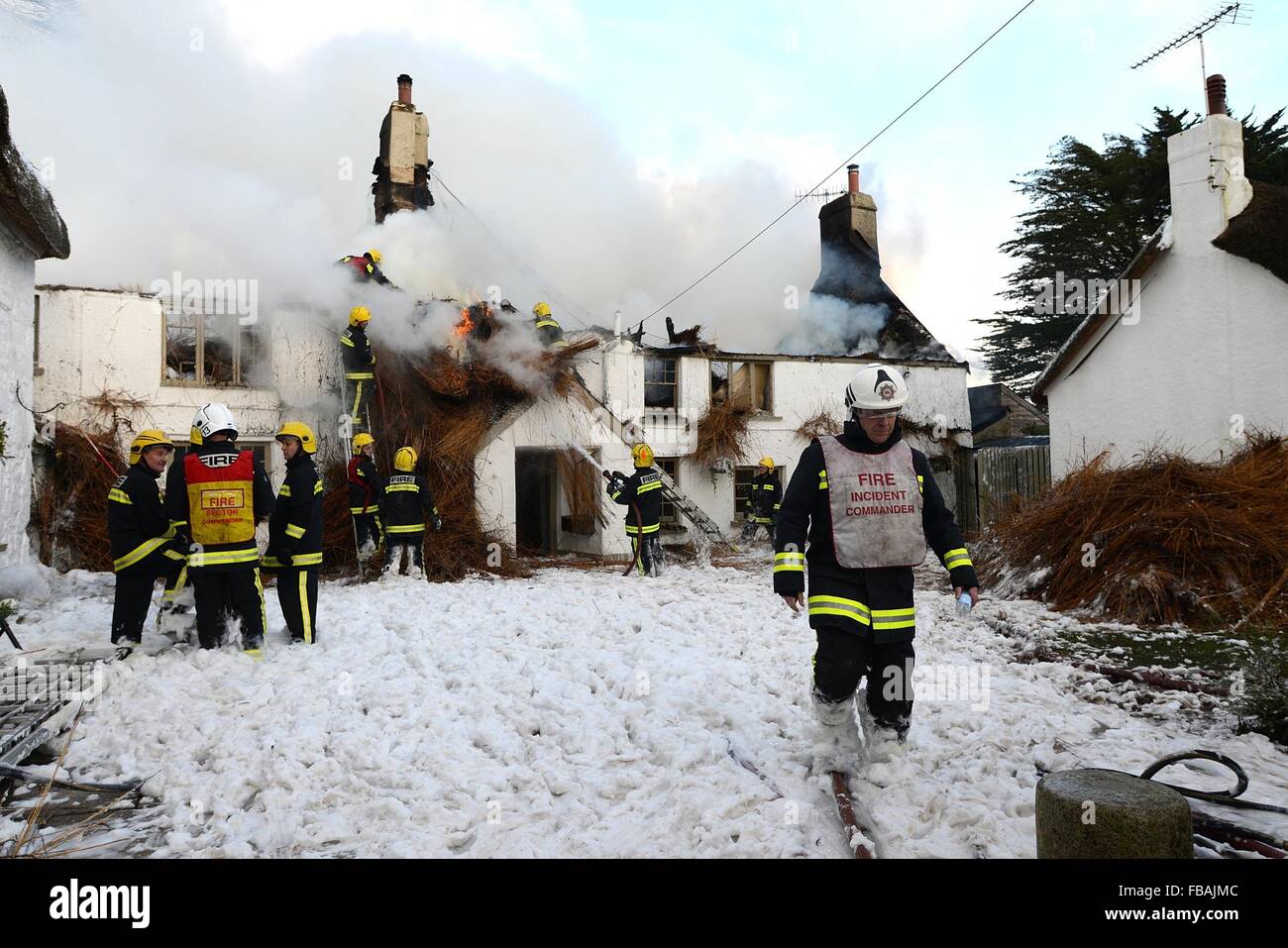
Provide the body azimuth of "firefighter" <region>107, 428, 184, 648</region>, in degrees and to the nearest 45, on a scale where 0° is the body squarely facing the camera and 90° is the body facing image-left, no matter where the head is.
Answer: approximately 270°

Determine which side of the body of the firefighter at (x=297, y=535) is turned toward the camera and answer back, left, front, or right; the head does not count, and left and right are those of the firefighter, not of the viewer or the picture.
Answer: left

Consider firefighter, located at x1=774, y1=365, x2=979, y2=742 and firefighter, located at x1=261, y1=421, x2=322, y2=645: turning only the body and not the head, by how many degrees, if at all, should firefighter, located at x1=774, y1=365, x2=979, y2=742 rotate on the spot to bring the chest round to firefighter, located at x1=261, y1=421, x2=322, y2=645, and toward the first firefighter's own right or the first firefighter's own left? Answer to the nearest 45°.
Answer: approximately 90° to the first firefighter's own right

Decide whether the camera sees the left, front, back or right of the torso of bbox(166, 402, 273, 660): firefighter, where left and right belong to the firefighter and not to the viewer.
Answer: back

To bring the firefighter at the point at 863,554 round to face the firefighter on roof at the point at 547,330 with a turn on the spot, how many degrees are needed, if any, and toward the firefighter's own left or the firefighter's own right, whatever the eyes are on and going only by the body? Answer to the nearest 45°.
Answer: approximately 135° to the firefighter's own right

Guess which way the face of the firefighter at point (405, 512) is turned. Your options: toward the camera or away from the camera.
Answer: away from the camera

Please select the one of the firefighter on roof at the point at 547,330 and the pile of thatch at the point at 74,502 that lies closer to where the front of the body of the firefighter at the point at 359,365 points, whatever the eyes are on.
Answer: the firefighter on roof

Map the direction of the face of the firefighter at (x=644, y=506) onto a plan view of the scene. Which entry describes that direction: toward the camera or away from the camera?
away from the camera

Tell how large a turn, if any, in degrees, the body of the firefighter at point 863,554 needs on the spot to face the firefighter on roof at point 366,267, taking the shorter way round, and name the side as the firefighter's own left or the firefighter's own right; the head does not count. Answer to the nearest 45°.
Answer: approximately 135° to the firefighter's own right

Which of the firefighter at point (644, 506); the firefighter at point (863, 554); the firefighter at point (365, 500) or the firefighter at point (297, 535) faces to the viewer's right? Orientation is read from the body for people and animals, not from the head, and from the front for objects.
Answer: the firefighter at point (365, 500)

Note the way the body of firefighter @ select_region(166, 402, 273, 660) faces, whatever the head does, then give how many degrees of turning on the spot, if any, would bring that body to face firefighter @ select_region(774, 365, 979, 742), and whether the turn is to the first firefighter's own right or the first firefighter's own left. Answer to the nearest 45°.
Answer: approximately 135° to the first firefighter's own right

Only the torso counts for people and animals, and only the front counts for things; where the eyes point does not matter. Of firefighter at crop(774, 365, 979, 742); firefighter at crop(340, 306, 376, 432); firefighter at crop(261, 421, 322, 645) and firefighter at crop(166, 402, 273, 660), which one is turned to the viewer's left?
firefighter at crop(261, 421, 322, 645)
